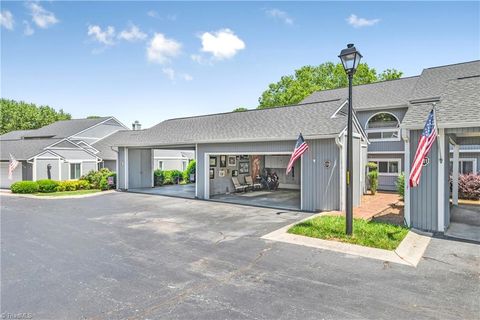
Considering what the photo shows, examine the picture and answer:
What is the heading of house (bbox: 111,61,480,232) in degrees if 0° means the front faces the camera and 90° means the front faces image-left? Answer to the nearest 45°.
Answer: approximately 45°

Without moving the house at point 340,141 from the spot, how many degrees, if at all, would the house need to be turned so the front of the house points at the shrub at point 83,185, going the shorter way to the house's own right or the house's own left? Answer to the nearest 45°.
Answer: approximately 45° to the house's own right

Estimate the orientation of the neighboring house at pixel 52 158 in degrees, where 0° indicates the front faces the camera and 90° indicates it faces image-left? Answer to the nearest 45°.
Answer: approximately 0°

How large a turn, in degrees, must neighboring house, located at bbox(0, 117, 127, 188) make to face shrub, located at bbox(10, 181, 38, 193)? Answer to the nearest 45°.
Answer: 0° — it already faces it

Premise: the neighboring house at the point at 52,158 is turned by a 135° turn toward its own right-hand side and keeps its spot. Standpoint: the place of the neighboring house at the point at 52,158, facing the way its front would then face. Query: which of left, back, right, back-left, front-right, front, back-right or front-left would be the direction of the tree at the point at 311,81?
back-right
